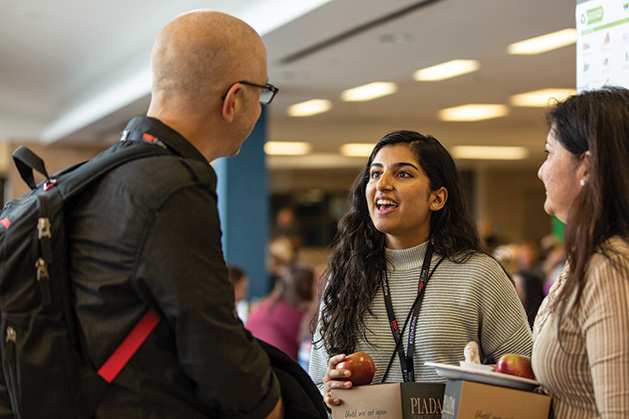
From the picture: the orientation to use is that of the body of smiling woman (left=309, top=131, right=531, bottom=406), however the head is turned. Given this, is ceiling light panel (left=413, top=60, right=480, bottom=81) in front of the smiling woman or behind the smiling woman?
behind

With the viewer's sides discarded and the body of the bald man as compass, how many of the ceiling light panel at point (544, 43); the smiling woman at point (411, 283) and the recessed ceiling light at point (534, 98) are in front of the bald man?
3

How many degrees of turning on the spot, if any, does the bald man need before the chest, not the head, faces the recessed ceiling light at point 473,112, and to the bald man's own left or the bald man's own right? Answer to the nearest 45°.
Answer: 0° — they already face it

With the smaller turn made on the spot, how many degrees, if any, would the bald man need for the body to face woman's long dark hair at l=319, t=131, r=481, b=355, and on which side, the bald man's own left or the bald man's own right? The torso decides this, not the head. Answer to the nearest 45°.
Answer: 0° — they already face it

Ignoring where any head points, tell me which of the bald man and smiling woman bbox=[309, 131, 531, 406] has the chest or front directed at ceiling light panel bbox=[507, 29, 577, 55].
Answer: the bald man

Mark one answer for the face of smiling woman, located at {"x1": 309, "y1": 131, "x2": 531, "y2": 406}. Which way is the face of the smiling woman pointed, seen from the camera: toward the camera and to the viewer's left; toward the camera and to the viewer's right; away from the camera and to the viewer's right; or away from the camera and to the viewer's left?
toward the camera and to the viewer's left

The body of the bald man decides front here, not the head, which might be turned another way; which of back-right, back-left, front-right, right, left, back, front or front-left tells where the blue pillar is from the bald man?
front-left

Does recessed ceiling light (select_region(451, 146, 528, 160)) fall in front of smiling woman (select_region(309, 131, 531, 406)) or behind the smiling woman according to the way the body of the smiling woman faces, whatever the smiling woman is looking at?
behind

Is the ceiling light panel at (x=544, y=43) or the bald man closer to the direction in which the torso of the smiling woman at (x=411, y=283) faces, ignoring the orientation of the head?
the bald man

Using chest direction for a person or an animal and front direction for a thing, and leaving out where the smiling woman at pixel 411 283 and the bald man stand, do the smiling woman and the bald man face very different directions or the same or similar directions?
very different directions

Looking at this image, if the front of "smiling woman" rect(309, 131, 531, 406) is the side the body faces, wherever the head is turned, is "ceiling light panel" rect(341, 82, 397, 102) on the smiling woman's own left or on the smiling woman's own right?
on the smiling woman's own right

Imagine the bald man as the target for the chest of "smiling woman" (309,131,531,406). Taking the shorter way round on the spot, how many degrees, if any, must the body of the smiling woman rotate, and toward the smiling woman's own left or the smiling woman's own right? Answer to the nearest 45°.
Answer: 0° — they already face them

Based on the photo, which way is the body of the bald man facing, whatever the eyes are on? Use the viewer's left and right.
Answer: facing away from the viewer and to the right of the viewer

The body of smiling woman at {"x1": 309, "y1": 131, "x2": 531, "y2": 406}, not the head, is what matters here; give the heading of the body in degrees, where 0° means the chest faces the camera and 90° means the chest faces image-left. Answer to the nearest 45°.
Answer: approximately 45°
